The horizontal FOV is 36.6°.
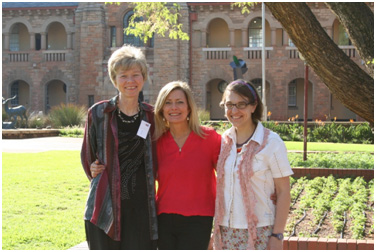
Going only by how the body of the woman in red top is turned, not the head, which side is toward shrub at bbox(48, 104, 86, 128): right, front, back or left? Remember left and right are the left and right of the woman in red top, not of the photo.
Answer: back

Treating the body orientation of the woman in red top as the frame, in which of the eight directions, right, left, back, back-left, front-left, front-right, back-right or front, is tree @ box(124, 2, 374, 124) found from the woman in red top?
back-left

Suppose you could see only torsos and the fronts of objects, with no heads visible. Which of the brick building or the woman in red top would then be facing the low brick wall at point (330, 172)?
the brick building

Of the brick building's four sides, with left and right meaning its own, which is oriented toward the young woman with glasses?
front

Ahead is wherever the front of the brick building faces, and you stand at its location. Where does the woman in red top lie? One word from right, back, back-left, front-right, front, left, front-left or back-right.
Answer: front

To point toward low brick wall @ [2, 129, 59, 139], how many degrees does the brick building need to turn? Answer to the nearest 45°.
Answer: approximately 45° to its right

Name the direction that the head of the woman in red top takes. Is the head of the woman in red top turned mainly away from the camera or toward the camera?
toward the camera

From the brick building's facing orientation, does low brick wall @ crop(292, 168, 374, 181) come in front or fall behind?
in front

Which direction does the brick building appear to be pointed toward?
toward the camera

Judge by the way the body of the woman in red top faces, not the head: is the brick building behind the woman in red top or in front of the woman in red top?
behind

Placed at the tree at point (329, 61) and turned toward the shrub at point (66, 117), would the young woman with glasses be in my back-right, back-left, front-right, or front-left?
back-left

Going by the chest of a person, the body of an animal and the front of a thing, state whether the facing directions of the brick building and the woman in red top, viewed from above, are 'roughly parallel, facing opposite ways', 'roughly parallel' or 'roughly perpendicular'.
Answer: roughly parallel

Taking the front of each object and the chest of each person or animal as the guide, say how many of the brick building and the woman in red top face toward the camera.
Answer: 2

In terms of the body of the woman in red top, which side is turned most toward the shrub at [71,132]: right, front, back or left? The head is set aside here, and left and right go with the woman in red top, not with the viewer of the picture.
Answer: back

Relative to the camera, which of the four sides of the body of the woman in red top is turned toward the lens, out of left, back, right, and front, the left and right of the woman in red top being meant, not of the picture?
front
